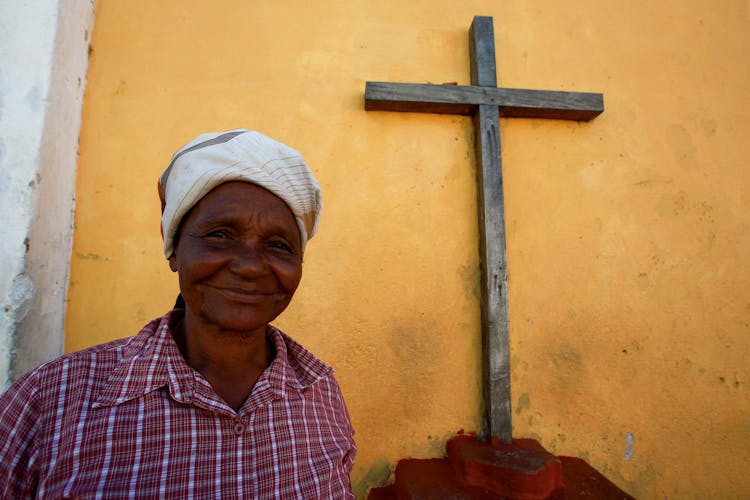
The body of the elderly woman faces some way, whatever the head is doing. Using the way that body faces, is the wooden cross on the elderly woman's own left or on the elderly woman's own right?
on the elderly woman's own left

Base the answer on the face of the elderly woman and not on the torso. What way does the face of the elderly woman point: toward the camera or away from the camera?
toward the camera

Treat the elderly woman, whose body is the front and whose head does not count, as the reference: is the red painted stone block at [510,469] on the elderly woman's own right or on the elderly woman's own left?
on the elderly woman's own left

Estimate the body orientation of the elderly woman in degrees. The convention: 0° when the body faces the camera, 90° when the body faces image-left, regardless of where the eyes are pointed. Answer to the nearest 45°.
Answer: approximately 315°
